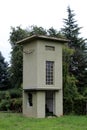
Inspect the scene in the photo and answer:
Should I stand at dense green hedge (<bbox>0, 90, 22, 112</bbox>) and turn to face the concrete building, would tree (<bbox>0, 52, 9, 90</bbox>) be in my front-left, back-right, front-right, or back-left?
back-left

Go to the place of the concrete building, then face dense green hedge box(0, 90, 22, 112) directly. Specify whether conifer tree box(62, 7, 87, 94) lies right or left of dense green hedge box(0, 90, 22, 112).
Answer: right

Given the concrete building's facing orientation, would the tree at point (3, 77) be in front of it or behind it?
behind

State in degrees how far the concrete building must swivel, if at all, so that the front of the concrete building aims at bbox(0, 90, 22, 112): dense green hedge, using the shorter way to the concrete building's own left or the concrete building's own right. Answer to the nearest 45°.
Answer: approximately 180°

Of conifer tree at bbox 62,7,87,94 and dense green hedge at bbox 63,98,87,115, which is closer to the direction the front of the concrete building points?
the dense green hedge

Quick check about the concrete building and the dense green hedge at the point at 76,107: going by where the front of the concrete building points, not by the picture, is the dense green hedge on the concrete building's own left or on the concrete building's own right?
on the concrete building's own left

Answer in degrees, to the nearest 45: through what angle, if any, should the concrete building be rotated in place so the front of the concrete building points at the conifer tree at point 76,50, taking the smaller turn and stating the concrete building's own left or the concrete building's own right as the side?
approximately 135° to the concrete building's own left

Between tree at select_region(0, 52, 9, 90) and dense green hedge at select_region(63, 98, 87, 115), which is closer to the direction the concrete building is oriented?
the dense green hedge
